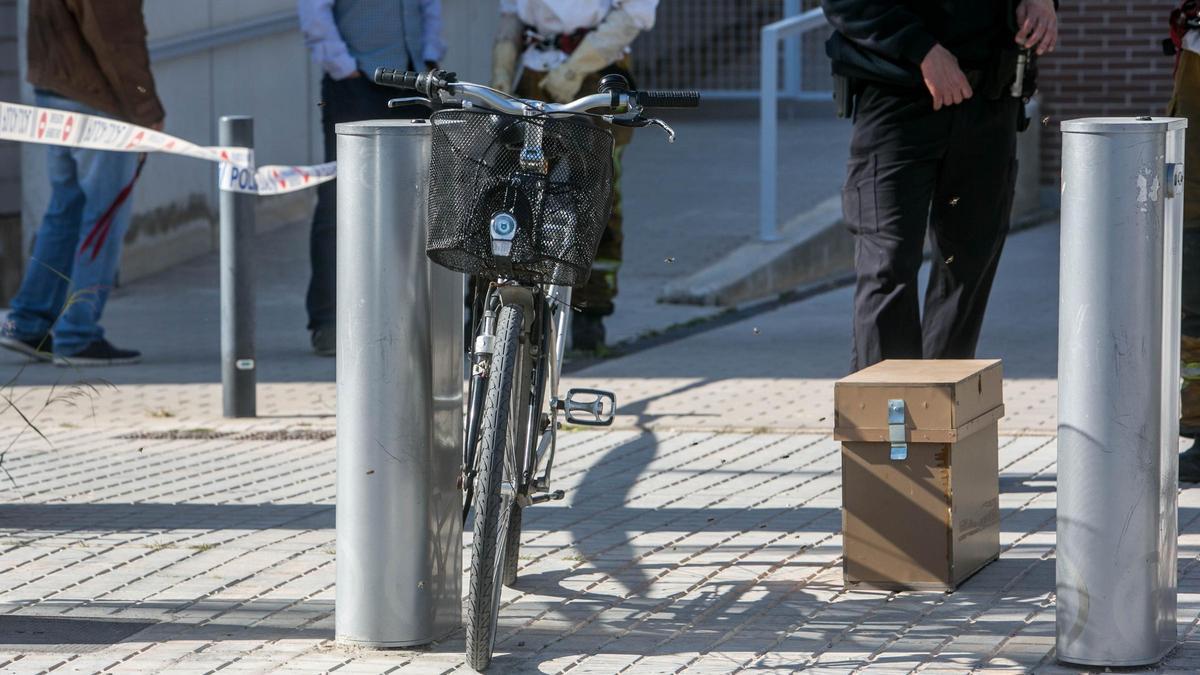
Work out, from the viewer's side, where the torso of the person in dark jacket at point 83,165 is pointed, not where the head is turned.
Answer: to the viewer's right

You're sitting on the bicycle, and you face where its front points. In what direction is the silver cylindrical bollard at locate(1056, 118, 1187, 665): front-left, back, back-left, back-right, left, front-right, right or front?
left

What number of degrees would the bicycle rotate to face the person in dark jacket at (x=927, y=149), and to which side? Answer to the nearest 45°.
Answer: approximately 135° to its left

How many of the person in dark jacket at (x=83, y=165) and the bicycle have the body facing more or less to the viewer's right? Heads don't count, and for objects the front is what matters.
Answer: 1

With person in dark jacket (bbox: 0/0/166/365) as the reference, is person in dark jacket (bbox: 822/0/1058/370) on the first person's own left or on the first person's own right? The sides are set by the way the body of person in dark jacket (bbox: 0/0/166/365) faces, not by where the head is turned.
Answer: on the first person's own right

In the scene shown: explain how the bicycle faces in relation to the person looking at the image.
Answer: facing the viewer

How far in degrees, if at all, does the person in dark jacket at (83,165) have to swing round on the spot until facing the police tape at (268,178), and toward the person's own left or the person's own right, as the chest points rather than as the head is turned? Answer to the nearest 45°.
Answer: approximately 45° to the person's own right

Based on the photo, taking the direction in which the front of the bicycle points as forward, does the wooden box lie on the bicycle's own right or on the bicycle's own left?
on the bicycle's own left

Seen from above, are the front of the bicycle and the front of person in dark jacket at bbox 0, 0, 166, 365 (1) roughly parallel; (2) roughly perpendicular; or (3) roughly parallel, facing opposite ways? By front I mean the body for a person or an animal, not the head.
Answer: roughly perpendicular

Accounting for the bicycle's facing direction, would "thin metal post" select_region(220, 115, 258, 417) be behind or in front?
behind

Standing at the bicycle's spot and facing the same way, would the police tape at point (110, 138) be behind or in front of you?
behind

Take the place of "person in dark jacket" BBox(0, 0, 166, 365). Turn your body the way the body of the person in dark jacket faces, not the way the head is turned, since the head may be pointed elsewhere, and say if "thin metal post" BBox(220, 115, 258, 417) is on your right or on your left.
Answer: on your right
